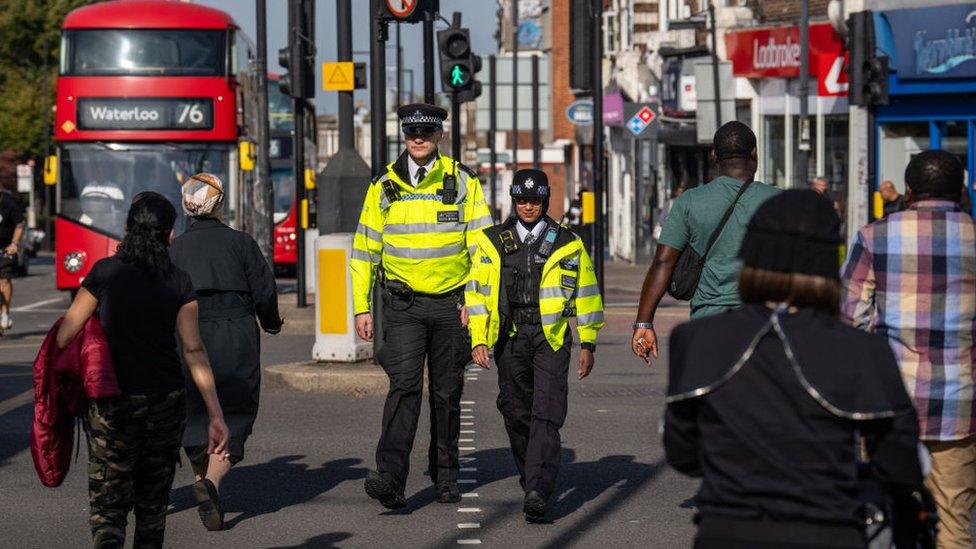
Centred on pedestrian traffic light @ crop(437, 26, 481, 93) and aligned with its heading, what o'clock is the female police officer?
The female police officer is roughly at 12 o'clock from the pedestrian traffic light.

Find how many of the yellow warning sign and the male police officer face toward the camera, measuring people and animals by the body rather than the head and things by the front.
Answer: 2

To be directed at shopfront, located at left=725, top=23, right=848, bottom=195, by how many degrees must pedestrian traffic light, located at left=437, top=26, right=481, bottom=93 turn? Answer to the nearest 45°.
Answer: approximately 135° to its left

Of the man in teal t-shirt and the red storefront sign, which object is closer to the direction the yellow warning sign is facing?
the man in teal t-shirt

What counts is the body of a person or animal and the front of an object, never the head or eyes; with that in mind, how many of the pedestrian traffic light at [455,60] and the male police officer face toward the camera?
2

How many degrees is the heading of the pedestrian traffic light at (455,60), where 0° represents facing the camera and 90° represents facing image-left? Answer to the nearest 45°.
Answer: approximately 0°

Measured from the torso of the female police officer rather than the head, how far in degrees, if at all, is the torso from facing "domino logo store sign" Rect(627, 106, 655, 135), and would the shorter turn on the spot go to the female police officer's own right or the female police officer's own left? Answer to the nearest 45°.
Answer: approximately 180°

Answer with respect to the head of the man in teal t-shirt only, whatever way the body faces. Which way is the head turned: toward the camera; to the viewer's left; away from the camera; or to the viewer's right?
away from the camera
